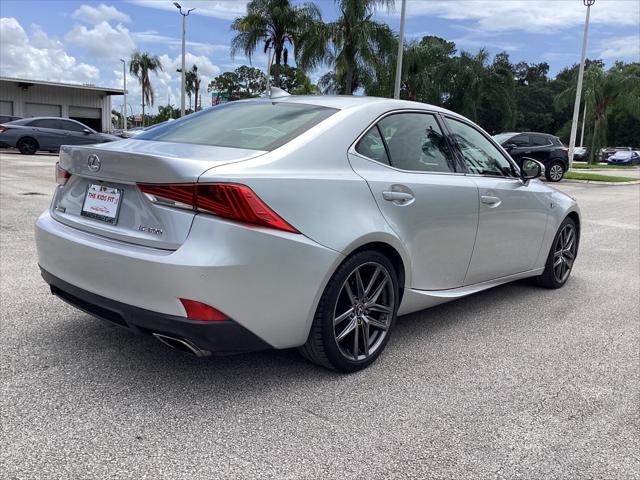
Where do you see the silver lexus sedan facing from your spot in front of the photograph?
facing away from the viewer and to the right of the viewer

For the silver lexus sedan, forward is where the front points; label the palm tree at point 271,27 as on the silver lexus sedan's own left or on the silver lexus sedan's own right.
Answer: on the silver lexus sedan's own left

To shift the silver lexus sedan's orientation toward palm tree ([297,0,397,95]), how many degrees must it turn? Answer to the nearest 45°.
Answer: approximately 45° to its left
